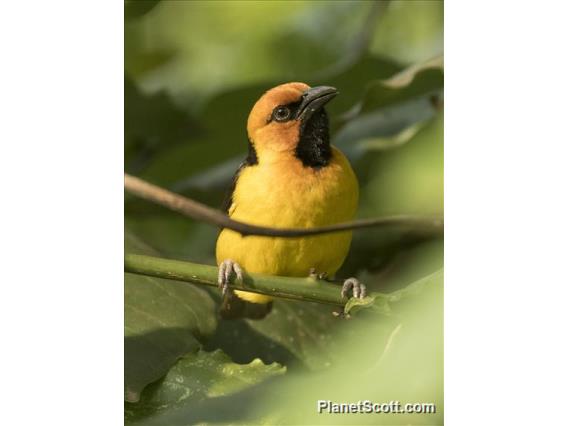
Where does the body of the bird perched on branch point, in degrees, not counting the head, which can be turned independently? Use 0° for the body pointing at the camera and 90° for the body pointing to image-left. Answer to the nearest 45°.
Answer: approximately 315°
